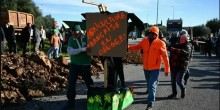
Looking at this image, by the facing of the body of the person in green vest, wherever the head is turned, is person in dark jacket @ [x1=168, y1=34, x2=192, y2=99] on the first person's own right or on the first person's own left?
on the first person's own left

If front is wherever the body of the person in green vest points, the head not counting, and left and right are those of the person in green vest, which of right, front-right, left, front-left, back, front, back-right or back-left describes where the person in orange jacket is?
front-left

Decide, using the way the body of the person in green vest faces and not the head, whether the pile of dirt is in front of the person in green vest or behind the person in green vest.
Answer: behind

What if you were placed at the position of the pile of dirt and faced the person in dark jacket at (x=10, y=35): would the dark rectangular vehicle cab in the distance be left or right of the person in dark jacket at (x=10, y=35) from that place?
right

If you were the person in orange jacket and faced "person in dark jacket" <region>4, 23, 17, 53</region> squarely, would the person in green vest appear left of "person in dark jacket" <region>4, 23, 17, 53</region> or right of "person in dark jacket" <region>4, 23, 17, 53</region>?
left

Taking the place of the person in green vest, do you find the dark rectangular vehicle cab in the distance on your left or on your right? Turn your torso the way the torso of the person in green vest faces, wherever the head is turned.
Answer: on your left

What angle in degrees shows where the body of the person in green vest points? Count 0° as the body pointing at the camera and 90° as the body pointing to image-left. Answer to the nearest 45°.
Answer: approximately 315°
